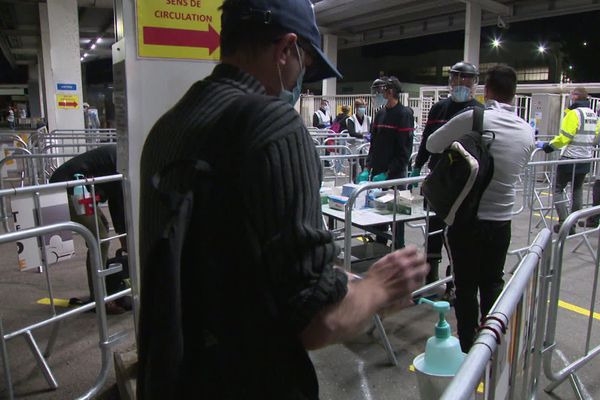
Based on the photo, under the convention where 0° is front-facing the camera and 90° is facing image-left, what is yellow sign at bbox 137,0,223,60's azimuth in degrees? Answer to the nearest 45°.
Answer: approximately 0°

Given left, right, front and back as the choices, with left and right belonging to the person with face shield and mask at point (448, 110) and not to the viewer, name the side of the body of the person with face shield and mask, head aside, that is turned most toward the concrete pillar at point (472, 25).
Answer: back

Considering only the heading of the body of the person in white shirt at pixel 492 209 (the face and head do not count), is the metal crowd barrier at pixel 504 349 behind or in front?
behind

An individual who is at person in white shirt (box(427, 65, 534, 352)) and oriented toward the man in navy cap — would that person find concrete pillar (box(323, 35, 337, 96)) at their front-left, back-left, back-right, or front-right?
back-right

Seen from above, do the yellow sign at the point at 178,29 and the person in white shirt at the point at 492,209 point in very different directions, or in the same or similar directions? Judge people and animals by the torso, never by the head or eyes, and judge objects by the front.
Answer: very different directions

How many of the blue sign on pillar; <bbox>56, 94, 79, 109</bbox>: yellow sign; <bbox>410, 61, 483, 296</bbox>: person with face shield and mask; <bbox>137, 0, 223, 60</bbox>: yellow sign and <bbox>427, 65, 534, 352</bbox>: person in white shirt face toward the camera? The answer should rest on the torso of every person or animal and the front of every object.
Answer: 4

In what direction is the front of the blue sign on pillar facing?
toward the camera

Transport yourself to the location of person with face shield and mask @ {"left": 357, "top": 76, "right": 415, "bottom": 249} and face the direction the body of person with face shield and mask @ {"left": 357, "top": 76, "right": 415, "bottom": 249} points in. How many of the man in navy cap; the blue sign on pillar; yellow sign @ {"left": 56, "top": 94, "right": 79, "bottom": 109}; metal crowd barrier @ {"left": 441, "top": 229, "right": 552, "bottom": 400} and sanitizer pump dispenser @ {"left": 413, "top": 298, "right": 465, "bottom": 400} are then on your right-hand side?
2

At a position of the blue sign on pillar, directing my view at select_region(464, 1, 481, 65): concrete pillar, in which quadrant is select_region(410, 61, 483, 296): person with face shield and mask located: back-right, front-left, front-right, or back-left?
front-right

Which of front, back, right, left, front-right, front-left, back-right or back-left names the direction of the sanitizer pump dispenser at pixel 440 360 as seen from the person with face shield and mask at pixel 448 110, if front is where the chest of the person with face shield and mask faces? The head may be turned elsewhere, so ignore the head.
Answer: front

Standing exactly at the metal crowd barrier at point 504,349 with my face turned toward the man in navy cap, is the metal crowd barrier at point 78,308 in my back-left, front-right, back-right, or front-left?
front-right

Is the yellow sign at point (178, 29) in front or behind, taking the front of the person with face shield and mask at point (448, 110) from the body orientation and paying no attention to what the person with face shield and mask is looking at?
in front

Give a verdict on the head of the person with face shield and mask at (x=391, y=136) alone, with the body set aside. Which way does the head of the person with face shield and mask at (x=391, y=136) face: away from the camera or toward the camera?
toward the camera

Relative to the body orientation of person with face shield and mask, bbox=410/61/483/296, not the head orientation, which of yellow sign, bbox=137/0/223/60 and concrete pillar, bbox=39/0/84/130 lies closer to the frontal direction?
the yellow sign

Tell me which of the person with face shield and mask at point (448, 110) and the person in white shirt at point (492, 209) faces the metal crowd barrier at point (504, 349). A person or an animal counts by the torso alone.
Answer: the person with face shield and mask

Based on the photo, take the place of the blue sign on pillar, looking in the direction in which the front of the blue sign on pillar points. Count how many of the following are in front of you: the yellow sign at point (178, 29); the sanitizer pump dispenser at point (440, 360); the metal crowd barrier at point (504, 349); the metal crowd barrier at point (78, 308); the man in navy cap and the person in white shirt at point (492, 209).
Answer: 6

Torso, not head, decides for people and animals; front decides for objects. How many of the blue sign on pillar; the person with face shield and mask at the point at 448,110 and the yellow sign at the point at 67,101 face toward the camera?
3
